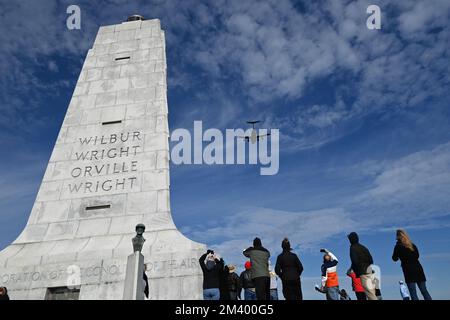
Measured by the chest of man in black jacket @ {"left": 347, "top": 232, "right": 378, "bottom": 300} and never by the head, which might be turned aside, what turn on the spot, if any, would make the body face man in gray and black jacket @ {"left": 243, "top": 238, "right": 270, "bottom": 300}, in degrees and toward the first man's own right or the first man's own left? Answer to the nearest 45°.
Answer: approximately 45° to the first man's own left

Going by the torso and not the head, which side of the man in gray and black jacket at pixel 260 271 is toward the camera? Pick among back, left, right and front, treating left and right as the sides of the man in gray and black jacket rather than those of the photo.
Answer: back

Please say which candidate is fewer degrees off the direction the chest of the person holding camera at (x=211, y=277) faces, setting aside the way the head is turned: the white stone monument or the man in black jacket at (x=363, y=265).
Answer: the white stone monument

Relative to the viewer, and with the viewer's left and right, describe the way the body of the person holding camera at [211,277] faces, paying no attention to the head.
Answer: facing away from the viewer

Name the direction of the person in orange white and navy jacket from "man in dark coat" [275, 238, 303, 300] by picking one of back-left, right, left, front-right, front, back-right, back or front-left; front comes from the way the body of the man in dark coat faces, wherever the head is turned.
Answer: front-right

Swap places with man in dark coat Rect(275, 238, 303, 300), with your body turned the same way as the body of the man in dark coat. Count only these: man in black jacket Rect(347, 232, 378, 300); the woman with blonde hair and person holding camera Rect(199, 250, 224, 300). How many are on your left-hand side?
1

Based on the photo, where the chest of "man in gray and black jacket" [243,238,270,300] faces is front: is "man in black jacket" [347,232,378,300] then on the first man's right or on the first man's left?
on the first man's right

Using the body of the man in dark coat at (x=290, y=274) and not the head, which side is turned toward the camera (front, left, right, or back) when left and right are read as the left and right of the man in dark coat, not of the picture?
back

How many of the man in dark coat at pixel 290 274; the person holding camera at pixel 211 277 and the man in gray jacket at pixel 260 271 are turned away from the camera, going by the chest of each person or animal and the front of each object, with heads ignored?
3

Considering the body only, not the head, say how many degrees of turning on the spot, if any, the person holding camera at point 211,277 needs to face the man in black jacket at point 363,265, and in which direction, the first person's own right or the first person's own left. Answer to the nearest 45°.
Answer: approximately 90° to the first person's own right

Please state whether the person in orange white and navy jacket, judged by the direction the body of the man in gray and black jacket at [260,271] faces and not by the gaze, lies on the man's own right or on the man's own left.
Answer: on the man's own right

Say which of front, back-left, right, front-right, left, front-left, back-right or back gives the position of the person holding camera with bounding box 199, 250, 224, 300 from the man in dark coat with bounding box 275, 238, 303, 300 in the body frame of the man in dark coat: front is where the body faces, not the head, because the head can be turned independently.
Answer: left

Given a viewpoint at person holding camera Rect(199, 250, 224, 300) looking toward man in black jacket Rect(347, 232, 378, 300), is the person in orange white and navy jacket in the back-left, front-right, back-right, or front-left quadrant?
front-left

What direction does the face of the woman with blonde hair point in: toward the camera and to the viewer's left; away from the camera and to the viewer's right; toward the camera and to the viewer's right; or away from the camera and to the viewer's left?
away from the camera and to the viewer's left

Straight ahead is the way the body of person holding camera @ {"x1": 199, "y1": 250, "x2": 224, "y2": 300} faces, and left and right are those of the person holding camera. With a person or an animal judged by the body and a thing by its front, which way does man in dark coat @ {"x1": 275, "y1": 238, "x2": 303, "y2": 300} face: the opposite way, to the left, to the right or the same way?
the same way

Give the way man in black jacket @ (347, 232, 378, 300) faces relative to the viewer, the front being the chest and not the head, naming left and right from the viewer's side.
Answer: facing away from the viewer and to the left of the viewer

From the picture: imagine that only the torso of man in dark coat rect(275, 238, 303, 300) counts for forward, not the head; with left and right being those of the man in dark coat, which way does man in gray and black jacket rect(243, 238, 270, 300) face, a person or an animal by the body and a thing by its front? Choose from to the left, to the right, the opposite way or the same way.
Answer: the same way
